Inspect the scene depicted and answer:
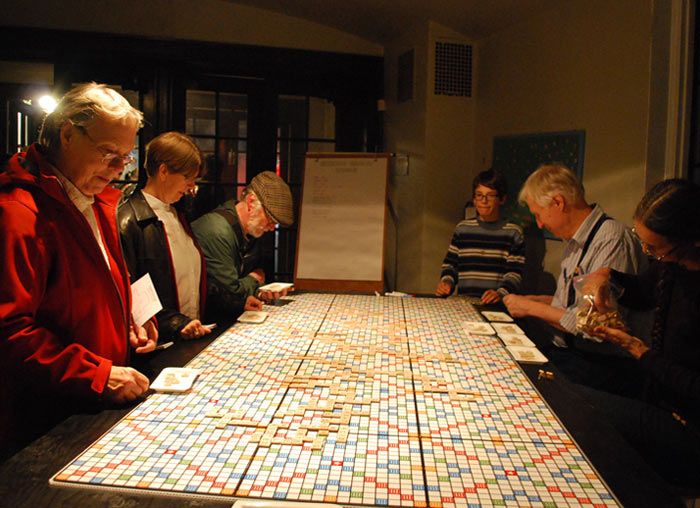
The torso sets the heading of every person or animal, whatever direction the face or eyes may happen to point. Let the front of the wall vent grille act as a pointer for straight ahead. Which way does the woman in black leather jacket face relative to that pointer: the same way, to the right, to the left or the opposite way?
to the left

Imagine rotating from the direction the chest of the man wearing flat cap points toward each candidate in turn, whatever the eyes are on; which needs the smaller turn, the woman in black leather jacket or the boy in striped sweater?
the boy in striped sweater

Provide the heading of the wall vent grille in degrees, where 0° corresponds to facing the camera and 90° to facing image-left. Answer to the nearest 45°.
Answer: approximately 0°

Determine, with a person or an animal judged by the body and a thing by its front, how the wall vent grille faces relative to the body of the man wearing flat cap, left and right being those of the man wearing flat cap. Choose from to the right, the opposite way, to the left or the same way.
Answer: to the right

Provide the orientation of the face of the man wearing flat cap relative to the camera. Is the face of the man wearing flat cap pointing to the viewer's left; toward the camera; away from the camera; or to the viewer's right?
to the viewer's right

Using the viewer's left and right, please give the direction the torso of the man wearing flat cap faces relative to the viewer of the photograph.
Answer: facing to the right of the viewer
